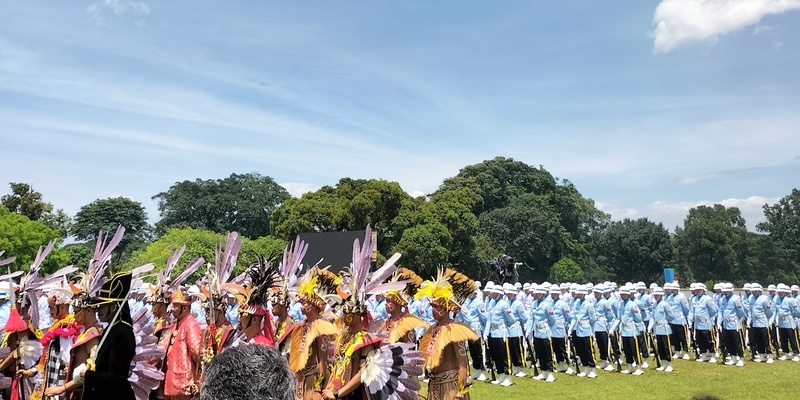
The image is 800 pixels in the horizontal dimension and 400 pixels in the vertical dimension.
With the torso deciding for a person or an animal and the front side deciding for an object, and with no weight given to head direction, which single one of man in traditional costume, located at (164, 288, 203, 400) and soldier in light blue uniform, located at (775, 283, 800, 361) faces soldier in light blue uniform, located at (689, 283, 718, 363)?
soldier in light blue uniform, located at (775, 283, 800, 361)

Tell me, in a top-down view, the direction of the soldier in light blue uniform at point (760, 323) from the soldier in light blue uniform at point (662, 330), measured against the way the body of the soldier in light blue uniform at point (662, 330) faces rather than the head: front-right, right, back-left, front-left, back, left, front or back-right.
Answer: back

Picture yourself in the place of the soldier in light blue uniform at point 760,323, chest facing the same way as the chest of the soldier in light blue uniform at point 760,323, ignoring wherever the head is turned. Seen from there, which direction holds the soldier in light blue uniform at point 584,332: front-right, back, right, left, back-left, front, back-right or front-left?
front

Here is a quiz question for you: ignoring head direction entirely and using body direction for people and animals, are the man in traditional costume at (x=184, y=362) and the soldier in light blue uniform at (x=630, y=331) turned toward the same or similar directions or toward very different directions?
same or similar directions

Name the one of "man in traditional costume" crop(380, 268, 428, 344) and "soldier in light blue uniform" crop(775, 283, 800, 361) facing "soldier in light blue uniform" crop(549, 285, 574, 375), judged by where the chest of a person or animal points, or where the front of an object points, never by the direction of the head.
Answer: "soldier in light blue uniform" crop(775, 283, 800, 361)

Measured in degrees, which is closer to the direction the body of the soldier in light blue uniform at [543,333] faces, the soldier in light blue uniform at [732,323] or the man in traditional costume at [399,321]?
the man in traditional costume

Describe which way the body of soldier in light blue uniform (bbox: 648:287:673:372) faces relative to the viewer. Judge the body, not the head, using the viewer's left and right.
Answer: facing the viewer and to the left of the viewer

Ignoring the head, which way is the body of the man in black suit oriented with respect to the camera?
to the viewer's left

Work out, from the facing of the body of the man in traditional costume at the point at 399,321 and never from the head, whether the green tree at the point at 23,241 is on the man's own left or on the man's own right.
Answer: on the man's own right

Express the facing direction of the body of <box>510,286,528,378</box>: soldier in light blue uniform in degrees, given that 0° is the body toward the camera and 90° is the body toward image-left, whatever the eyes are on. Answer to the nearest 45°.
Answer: approximately 45°

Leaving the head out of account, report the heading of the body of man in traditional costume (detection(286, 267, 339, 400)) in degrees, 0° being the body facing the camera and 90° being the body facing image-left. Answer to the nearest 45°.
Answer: approximately 45°

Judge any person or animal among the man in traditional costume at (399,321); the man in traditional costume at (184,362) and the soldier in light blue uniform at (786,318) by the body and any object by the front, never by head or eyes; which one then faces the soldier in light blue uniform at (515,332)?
the soldier in light blue uniform at (786,318)

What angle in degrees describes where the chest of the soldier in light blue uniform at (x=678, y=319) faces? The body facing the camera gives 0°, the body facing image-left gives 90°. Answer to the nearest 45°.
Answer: approximately 45°

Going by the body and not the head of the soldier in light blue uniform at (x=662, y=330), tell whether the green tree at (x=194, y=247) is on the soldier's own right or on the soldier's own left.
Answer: on the soldier's own right

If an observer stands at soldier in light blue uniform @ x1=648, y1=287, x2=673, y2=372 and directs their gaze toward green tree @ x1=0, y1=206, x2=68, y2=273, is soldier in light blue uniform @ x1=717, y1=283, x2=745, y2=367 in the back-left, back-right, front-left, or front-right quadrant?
back-right

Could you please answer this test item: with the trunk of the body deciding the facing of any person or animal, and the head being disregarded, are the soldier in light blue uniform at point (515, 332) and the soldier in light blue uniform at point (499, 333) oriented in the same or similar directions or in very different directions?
same or similar directions
